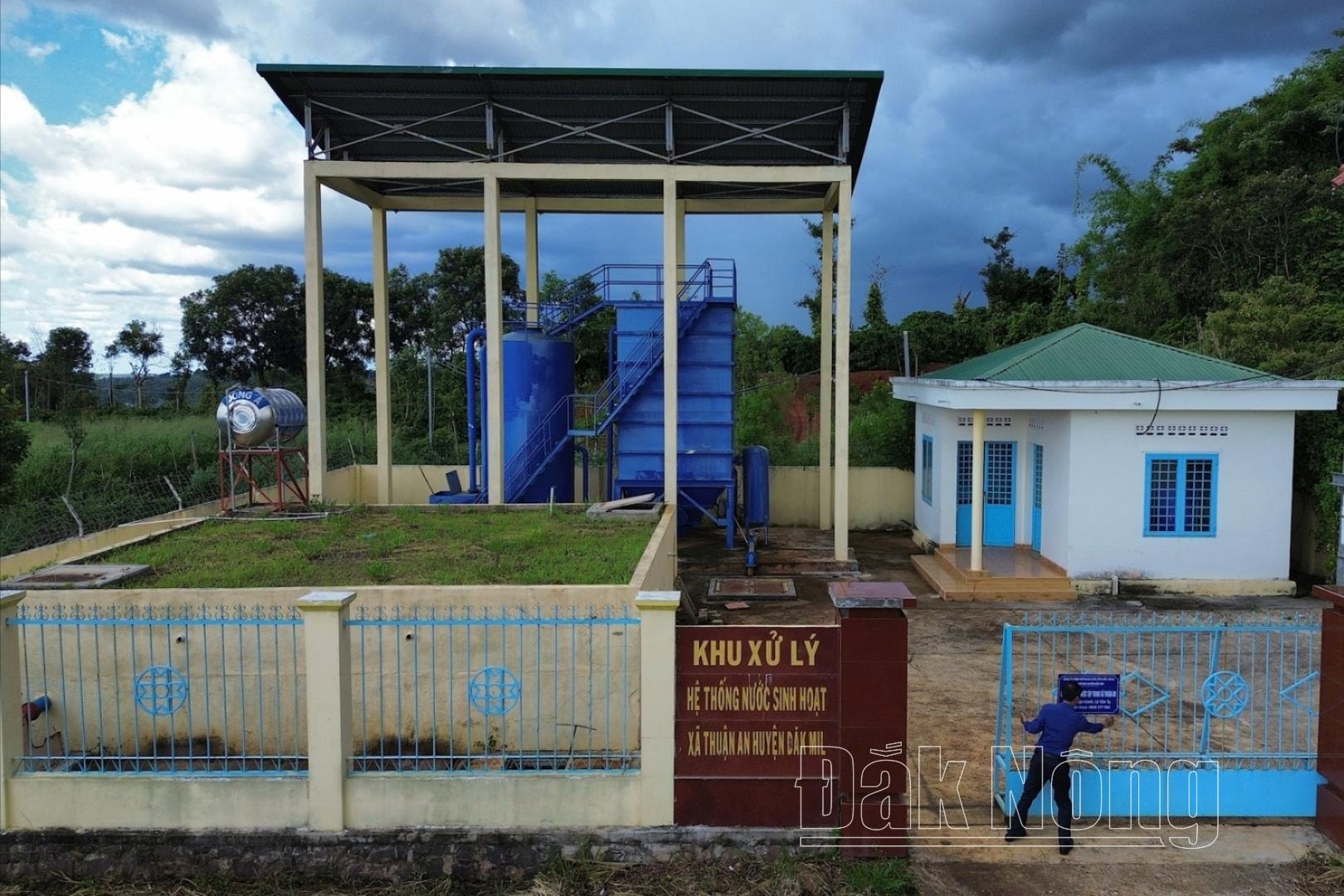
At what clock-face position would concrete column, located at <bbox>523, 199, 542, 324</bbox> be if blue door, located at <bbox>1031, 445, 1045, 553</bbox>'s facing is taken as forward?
The concrete column is roughly at 12 o'clock from the blue door.

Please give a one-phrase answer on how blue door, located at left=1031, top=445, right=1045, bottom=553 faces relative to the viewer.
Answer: facing to the left of the viewer

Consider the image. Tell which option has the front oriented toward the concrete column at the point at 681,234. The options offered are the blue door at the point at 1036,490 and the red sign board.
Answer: the blue door

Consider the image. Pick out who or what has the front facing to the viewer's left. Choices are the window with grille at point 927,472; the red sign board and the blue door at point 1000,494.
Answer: the window with grille

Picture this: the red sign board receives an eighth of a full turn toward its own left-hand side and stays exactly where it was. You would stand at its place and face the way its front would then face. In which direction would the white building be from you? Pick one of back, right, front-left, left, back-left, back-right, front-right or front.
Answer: left

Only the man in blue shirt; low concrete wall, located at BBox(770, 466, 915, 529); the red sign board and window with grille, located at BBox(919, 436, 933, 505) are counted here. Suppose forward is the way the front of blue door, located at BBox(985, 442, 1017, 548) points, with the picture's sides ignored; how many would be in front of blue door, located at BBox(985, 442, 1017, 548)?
2

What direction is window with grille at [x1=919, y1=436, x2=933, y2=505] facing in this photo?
to the viewer's left

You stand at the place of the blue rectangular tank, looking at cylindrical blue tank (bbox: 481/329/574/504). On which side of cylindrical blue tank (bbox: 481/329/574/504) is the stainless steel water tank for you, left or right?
left

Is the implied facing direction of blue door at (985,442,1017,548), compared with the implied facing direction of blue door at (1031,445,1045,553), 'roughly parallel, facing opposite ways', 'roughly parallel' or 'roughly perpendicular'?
roughly perpendicular

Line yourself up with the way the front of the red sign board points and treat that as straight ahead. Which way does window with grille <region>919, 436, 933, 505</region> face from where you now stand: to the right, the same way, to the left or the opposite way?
to the right

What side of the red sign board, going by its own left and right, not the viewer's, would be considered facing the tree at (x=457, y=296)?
back

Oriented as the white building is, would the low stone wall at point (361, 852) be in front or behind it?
in front

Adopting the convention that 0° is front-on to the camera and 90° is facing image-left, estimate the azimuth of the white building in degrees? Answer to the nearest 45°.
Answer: approximately 45°
